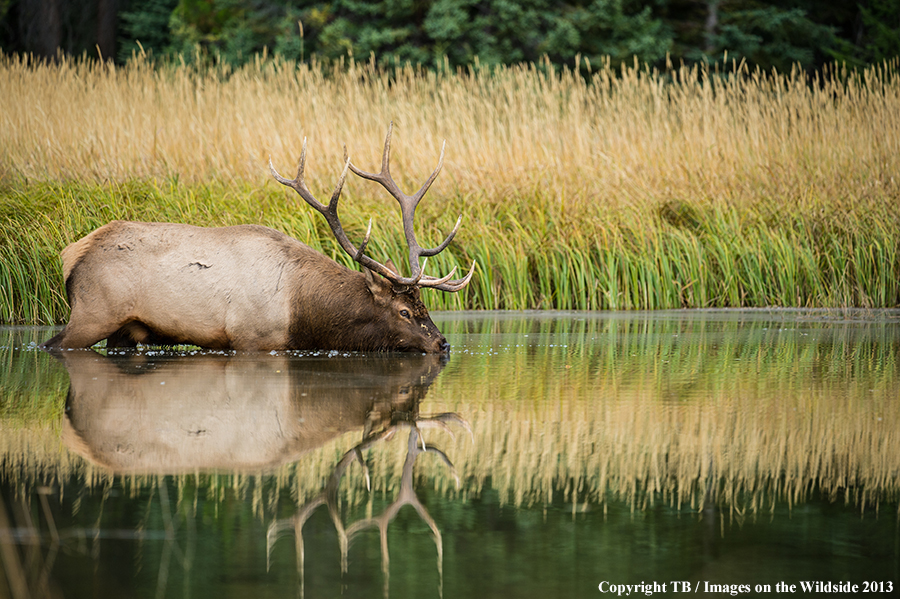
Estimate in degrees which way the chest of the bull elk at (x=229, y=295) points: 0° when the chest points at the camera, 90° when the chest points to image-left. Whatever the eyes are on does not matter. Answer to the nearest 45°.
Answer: approximately 270°
